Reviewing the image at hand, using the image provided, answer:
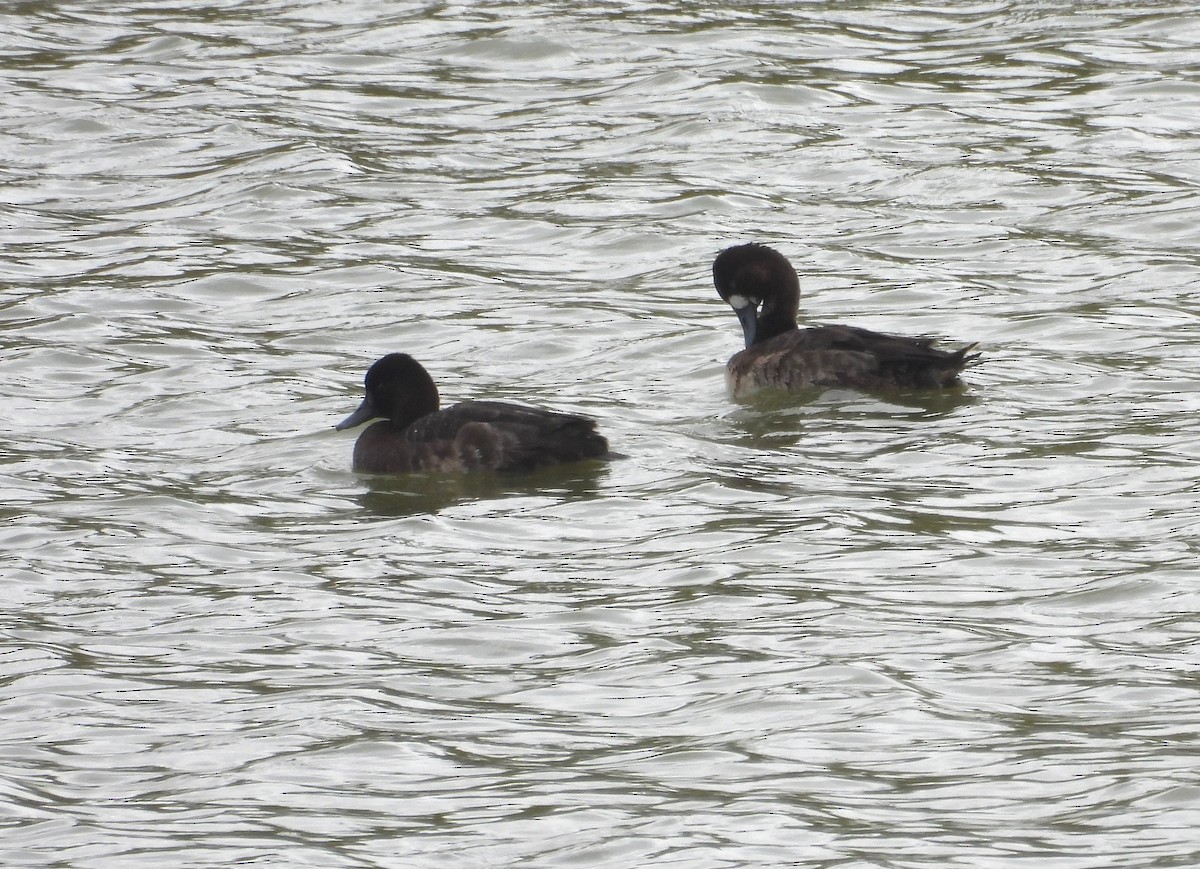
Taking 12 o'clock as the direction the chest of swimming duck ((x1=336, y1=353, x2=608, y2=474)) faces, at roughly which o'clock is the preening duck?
The preening duck is roughly at 5 o'clock from the swimming duck.

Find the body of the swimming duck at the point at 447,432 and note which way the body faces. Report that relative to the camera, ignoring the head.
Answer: to the viewer's left

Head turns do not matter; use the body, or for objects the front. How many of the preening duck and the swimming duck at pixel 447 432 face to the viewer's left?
2

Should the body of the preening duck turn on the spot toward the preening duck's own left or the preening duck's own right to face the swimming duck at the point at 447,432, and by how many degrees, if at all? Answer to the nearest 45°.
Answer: approximately 45° to the preening duck's own left

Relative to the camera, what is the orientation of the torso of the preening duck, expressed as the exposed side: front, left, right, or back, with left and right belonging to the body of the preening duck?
left
